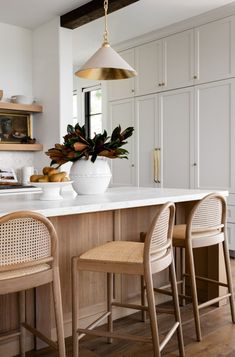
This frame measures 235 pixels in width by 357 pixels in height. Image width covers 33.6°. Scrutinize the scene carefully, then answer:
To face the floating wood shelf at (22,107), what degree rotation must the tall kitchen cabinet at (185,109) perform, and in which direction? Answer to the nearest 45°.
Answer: approximately 45° to its right

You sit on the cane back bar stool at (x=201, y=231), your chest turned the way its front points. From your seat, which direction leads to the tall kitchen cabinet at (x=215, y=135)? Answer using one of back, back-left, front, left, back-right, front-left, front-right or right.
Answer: front-right

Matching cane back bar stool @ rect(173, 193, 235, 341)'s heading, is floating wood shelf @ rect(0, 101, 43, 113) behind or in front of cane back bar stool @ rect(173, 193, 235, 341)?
in front

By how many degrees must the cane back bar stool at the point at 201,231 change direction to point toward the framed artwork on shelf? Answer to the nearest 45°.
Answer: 0° — it already faces it

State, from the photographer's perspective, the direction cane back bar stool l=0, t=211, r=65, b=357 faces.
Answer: facing away from the viewer and to the left of the viewer

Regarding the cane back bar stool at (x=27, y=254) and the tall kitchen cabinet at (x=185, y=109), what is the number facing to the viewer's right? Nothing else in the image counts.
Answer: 0

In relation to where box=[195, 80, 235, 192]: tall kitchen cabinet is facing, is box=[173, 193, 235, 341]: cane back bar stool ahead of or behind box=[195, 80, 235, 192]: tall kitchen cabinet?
ahead

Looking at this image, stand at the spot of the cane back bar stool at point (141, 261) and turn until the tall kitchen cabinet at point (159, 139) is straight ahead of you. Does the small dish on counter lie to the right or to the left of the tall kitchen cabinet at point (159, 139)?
left

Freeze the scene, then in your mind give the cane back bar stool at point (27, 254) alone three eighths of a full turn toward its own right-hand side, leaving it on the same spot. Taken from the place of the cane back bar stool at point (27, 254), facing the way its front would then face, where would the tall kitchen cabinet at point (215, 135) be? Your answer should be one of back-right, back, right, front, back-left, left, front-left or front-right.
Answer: front-left

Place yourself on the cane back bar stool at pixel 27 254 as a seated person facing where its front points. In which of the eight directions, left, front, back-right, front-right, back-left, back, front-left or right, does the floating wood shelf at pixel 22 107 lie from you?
front-right

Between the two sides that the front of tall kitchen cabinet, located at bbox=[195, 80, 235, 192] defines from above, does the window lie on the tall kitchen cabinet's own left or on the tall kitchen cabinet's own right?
on the tall kitchen cabinet's own right

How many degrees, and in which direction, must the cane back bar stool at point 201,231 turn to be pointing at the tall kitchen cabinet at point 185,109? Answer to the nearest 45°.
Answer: approximately 45° to its right

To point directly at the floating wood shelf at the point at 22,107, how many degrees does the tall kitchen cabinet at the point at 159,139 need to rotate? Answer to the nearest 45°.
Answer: approximately 45° to its right
